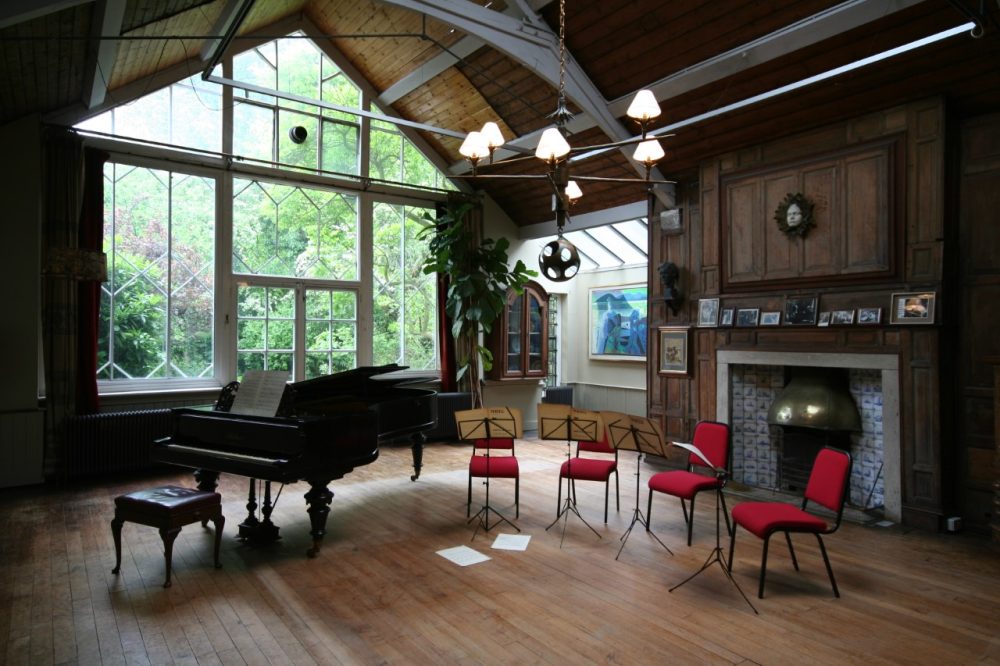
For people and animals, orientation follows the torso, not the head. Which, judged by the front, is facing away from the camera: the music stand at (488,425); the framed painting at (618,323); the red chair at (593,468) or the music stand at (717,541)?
the music stand at (488,425)

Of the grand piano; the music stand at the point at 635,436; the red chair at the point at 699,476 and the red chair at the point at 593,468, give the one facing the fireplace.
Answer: the music stand

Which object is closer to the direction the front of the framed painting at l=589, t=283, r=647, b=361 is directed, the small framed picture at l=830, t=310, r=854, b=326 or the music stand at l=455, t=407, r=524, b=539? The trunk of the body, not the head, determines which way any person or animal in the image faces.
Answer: the music stand

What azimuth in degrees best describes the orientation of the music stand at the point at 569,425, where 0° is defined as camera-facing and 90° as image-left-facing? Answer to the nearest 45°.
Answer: approximately 180°

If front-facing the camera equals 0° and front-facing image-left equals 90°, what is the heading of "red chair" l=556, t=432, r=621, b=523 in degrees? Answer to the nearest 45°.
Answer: approximately 45°

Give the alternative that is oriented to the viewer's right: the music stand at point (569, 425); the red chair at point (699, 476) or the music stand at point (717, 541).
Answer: the music stand at point (717, 541)

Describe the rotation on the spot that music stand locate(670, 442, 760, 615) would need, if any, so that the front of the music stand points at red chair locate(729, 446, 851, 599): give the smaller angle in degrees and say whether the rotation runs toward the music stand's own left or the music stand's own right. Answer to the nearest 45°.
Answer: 0° — it already faces it

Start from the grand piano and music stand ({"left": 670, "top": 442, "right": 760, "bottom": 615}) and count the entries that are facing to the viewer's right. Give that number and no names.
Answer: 1

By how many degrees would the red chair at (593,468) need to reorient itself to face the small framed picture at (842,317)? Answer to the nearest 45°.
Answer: approximately 135° to its left

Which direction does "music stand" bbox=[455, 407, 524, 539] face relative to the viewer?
away from the camera

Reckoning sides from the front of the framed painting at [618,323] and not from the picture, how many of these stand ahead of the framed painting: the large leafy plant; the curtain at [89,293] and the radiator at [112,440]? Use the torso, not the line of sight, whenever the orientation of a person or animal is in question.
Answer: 3

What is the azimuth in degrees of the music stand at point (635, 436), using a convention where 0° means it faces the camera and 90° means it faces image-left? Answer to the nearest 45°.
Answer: approximately 225°

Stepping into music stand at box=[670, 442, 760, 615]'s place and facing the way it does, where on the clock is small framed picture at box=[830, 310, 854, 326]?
The small framed picture is roughly at 10 o'clock from the music stand.

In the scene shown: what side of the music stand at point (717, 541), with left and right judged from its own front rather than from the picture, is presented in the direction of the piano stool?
back

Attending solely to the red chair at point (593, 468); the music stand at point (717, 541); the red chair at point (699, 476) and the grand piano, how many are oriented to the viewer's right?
1

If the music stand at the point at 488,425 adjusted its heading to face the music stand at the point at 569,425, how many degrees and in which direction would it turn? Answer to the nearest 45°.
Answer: approximately 90° to its right

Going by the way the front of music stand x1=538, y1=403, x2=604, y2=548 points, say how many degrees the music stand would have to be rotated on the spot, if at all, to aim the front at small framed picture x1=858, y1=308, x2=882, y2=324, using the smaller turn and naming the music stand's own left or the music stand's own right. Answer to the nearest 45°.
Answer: approximately 90° to the music stand's own right
